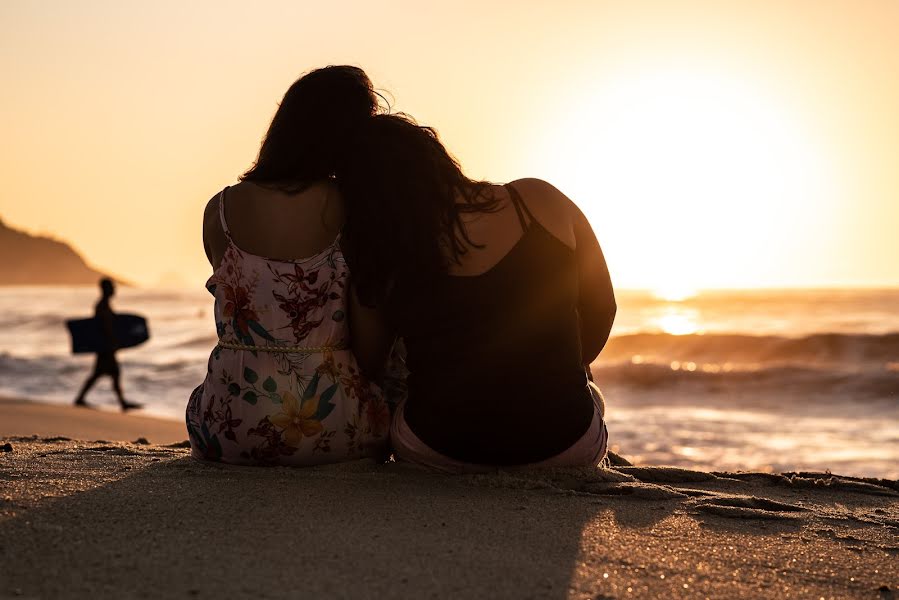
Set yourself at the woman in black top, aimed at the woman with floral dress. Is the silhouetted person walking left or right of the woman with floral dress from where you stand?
right

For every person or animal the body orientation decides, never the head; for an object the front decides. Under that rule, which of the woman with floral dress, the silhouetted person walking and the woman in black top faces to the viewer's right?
the silhouetted person walking

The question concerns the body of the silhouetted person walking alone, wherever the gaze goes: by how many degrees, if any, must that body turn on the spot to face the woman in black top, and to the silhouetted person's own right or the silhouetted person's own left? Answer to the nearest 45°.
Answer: approximately 90° to the silhouetted person's own right

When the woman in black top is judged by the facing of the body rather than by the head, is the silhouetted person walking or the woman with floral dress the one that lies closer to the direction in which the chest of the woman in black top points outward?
the silhouetted person walking

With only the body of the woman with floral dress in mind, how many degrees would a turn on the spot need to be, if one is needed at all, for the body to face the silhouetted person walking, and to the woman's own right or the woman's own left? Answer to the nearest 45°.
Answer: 0° — they already face them

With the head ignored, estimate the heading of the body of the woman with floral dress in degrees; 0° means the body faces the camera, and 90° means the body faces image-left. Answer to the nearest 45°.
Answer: approximately 180°

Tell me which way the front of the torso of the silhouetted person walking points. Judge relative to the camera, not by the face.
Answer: to the viewer's right

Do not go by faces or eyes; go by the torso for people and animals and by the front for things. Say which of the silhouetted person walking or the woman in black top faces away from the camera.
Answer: the woman in black top

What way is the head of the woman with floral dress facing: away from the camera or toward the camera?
away from the camera

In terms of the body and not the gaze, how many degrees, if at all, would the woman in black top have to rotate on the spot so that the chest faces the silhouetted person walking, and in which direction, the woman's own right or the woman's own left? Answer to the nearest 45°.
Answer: approximately 45° to the woman's own left

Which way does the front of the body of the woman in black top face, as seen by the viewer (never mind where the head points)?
away from the camera
